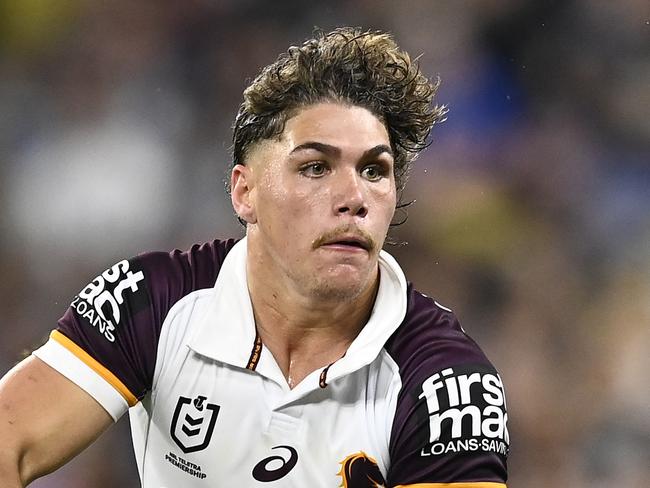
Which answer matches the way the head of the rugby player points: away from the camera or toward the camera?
toward the camera

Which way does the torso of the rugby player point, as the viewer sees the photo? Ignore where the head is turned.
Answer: toward the camera
